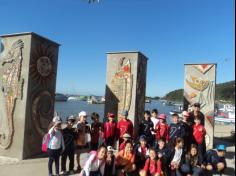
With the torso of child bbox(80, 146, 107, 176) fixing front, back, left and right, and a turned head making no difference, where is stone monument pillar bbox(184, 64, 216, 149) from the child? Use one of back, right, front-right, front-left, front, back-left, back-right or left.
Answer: left

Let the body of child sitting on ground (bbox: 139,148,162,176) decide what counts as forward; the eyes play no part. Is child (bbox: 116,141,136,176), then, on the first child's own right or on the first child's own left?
on the first child's own right

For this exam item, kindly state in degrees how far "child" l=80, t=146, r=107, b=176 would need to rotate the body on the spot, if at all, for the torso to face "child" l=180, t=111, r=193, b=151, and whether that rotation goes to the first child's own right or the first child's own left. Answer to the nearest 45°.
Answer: approximately 90° to the first child's own left

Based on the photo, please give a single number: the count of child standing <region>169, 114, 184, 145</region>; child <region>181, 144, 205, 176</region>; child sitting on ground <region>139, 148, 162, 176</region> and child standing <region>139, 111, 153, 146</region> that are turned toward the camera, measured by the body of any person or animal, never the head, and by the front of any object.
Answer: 4

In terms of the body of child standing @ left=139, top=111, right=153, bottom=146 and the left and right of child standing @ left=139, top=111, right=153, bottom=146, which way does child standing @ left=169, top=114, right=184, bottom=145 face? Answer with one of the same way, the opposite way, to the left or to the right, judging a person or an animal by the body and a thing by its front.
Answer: the same way

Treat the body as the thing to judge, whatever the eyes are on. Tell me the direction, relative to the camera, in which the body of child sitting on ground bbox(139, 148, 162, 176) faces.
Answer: toward the camera

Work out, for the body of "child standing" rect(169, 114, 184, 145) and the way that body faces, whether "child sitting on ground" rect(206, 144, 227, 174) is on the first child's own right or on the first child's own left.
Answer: on the first child's own left

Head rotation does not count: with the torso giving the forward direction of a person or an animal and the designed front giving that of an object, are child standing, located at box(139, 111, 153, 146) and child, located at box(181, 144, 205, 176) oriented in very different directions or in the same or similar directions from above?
same or similar directions

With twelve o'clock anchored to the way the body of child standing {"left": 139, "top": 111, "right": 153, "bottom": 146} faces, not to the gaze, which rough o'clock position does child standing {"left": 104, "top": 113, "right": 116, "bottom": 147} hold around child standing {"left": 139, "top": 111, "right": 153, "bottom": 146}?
child standing {"left": 104, "top": 113, "right": 116, "bottom": 147} is roughly at 3 o'clock from child standing {"left": 139, "top": 111, "right": 153, "bottom": 146}.

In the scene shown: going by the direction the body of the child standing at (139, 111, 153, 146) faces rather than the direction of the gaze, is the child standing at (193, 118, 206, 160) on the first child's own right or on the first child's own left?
on the first child's own left

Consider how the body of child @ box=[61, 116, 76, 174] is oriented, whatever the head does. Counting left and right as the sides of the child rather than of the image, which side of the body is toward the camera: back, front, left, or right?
front

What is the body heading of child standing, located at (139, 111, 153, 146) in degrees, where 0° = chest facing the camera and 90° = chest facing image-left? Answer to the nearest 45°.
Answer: approximately 0°

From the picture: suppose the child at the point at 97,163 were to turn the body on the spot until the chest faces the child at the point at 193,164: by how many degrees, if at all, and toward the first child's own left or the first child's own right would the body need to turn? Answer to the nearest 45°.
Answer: approximately 45° to the first child's own left

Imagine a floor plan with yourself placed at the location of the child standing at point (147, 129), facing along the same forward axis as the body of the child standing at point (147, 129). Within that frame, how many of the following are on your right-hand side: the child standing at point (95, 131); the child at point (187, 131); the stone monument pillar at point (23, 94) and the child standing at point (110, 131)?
3

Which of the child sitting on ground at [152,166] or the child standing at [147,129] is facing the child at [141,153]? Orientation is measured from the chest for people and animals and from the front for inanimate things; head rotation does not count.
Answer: the child standing

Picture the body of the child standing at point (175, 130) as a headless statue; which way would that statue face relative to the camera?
toward the camera

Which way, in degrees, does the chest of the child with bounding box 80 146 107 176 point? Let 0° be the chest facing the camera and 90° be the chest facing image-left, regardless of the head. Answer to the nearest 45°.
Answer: approximately 315°
